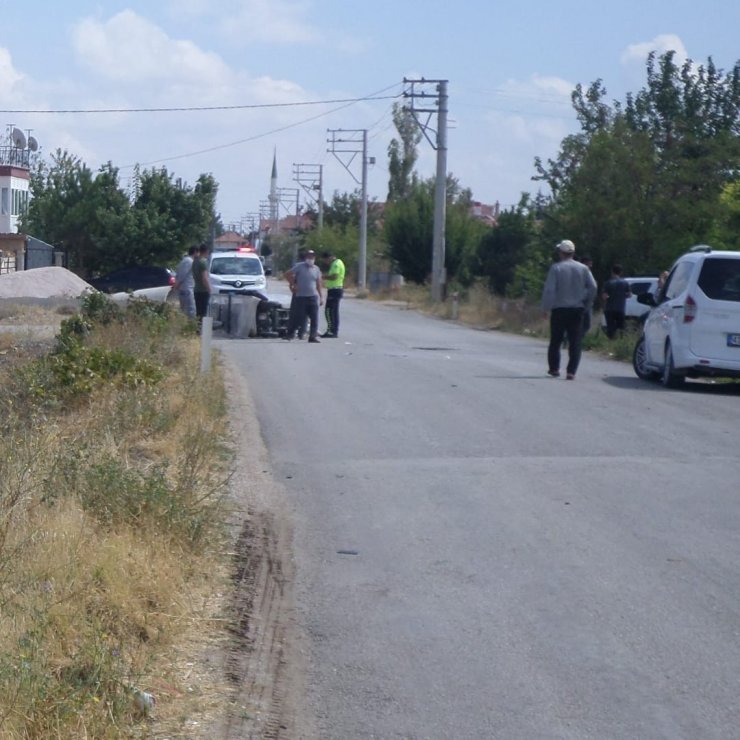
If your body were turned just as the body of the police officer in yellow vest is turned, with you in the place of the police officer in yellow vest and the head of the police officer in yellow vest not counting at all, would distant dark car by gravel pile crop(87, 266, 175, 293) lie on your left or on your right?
on your right

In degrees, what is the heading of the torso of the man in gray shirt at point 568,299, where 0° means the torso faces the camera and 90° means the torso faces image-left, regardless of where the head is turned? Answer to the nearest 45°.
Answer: approximately 180°

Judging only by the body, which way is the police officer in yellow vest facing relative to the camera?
to the viewer's left

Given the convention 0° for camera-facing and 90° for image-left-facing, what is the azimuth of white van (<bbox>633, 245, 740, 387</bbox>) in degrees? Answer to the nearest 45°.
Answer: approximately 135°

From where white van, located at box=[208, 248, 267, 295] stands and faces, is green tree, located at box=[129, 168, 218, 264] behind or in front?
behind

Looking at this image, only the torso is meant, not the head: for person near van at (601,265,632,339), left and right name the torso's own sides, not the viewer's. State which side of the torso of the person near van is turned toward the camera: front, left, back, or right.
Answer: back
